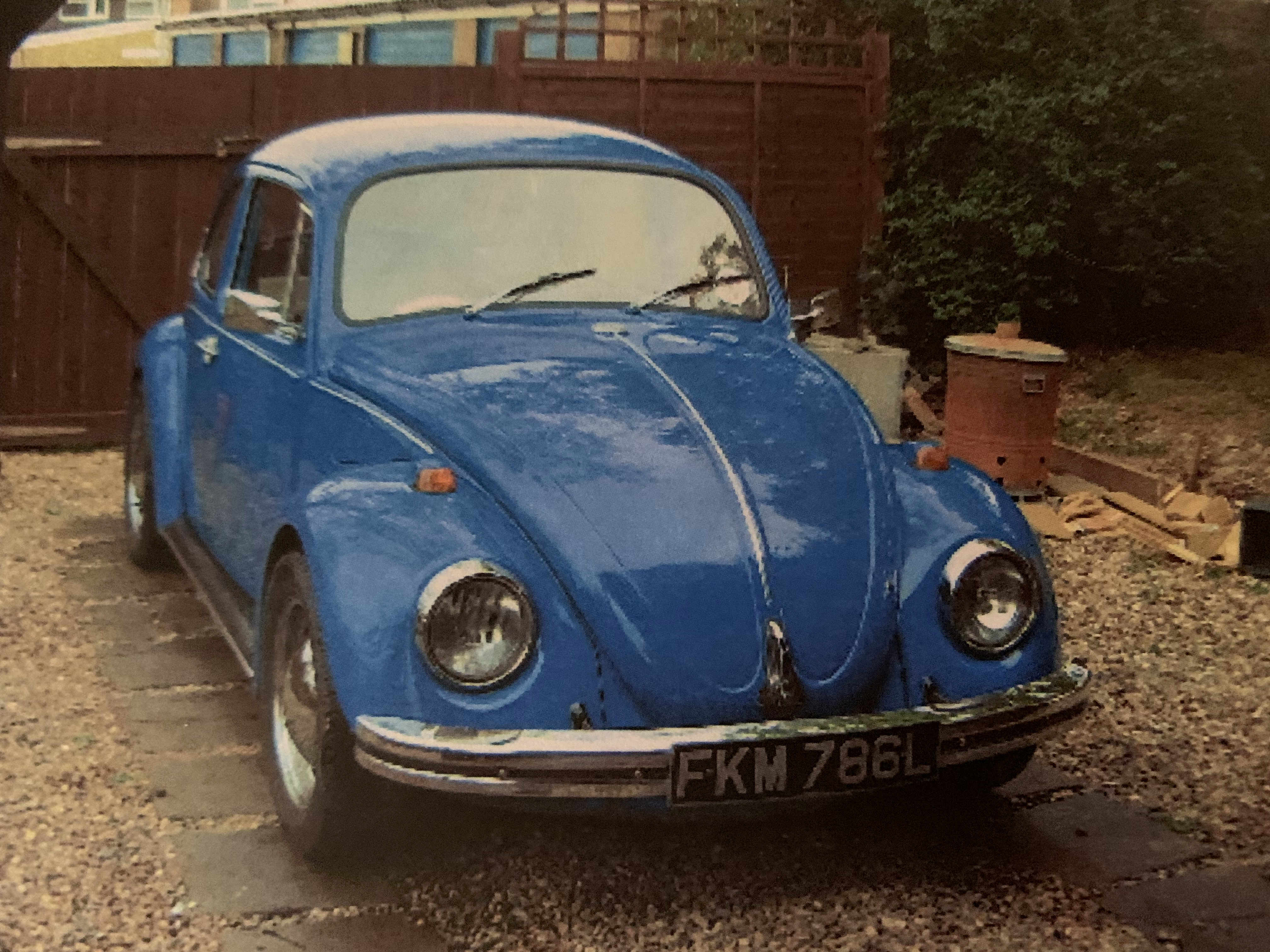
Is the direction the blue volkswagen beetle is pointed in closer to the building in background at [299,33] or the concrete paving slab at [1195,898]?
the concrete paving slab

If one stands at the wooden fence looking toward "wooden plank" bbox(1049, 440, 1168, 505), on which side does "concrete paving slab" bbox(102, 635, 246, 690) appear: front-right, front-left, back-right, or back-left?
front-right

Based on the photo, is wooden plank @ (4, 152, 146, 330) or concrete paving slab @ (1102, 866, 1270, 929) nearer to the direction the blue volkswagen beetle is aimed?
the concrete paving slab

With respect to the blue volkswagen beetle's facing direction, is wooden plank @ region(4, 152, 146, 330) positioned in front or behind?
behind

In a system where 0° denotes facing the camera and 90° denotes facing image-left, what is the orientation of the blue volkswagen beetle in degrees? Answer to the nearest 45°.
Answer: approximately 315°

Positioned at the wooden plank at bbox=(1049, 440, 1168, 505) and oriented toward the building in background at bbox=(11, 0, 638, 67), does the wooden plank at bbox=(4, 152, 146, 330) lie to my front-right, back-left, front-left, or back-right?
front-left

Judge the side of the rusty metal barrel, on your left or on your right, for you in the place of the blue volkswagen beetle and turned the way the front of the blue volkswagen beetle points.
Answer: on your left

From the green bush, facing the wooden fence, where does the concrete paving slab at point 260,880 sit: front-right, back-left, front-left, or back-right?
front-left

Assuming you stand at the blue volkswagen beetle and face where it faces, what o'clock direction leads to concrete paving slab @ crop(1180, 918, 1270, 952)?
The concrete paving slab is roughly at 11 o'clock from the blue volkswagen beetle.
